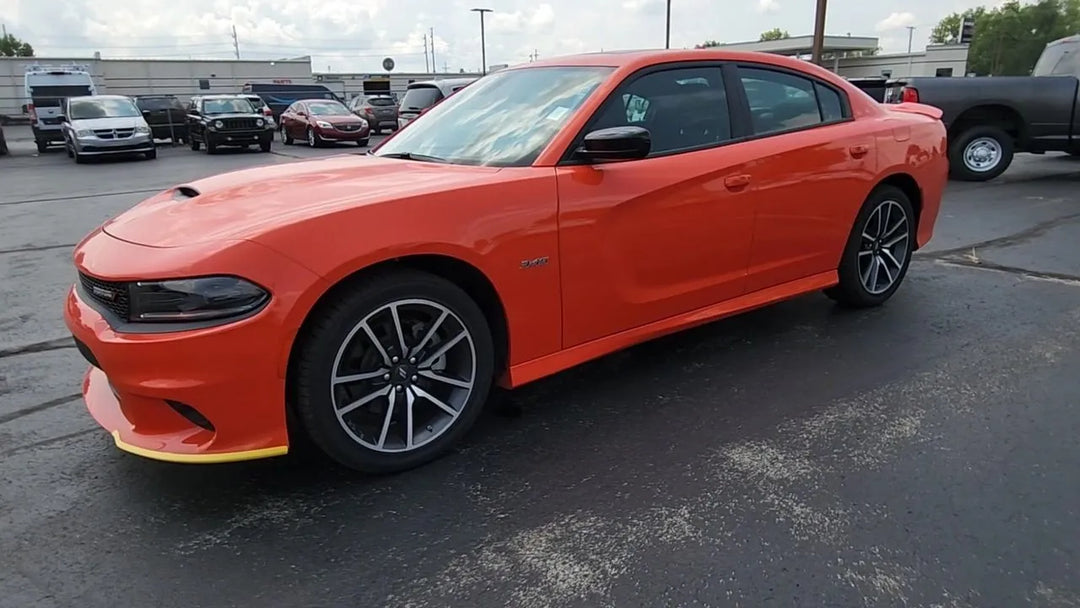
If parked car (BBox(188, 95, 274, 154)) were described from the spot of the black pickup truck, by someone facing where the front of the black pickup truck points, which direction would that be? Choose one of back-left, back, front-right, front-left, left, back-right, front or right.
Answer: back

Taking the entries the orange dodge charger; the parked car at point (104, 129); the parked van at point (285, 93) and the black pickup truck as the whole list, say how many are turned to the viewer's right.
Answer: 2

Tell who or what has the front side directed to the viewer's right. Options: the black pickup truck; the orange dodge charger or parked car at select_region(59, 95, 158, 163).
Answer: the black pickup truck

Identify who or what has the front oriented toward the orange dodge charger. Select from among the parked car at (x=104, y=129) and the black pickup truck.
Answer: the parked car

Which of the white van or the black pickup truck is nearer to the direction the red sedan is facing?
the black pickup truck

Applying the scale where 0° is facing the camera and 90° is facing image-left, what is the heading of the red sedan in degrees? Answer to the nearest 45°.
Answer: approximately 315°

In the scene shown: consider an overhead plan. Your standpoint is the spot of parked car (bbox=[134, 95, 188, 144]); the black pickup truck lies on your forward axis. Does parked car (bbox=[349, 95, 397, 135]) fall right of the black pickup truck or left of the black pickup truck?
left

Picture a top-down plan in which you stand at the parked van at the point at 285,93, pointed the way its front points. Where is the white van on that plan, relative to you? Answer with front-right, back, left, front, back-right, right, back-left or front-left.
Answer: back-right

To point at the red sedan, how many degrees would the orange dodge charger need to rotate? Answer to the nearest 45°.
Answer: approximately 135° to its right

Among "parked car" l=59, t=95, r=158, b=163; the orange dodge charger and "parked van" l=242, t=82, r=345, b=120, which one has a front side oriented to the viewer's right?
"parked van" l=242, t=82, r=345, b=120

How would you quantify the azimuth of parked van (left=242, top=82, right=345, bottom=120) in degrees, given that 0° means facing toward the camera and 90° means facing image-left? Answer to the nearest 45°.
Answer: approximately 270°

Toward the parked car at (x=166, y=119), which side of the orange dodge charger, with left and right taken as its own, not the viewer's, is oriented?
right
